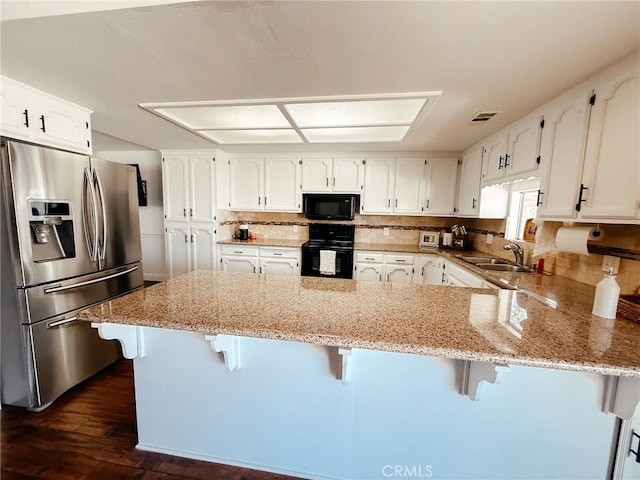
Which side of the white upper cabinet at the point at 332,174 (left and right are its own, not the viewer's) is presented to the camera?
front

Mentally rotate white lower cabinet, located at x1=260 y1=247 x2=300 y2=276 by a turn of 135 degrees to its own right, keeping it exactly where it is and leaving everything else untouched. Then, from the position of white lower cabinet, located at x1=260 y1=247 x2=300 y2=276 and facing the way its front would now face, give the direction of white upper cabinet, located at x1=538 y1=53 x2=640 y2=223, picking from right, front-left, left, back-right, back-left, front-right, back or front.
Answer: back

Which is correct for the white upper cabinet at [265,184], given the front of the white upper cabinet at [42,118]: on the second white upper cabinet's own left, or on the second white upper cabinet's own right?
on the second white upper cabinet's own left

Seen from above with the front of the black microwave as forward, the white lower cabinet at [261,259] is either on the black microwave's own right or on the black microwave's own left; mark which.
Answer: on the black microwave's own right

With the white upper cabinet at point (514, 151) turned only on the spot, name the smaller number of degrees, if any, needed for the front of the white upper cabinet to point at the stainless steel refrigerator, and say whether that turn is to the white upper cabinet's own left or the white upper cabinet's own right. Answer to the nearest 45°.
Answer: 0° — it already faces it

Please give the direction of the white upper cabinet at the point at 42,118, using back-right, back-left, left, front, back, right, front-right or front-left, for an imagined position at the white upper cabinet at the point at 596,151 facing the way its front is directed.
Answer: front

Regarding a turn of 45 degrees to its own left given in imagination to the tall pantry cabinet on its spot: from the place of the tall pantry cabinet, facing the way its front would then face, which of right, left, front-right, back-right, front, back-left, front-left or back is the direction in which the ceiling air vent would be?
front

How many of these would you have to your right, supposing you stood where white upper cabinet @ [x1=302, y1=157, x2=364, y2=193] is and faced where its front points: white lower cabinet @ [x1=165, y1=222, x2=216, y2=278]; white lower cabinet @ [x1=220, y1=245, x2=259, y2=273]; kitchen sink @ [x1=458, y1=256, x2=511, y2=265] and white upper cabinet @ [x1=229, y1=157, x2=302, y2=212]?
3

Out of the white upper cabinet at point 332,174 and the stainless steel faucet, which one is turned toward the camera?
the white upper cabinet

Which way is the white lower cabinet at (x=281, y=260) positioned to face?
toward the camera

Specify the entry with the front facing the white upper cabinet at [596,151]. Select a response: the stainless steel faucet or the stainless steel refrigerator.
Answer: the stainless steel refrigerator

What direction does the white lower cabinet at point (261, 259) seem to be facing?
toward the camera

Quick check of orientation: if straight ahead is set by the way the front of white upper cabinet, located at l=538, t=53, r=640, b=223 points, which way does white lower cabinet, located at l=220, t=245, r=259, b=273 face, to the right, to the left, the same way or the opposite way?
to the left

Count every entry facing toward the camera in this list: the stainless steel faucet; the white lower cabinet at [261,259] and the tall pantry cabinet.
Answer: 2

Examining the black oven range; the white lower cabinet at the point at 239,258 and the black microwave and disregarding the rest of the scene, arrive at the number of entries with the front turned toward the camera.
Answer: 3

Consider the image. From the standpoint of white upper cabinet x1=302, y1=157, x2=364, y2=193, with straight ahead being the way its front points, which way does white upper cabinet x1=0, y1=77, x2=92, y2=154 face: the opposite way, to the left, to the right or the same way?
to the left

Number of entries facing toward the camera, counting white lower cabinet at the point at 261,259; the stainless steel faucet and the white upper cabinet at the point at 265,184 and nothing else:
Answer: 2
